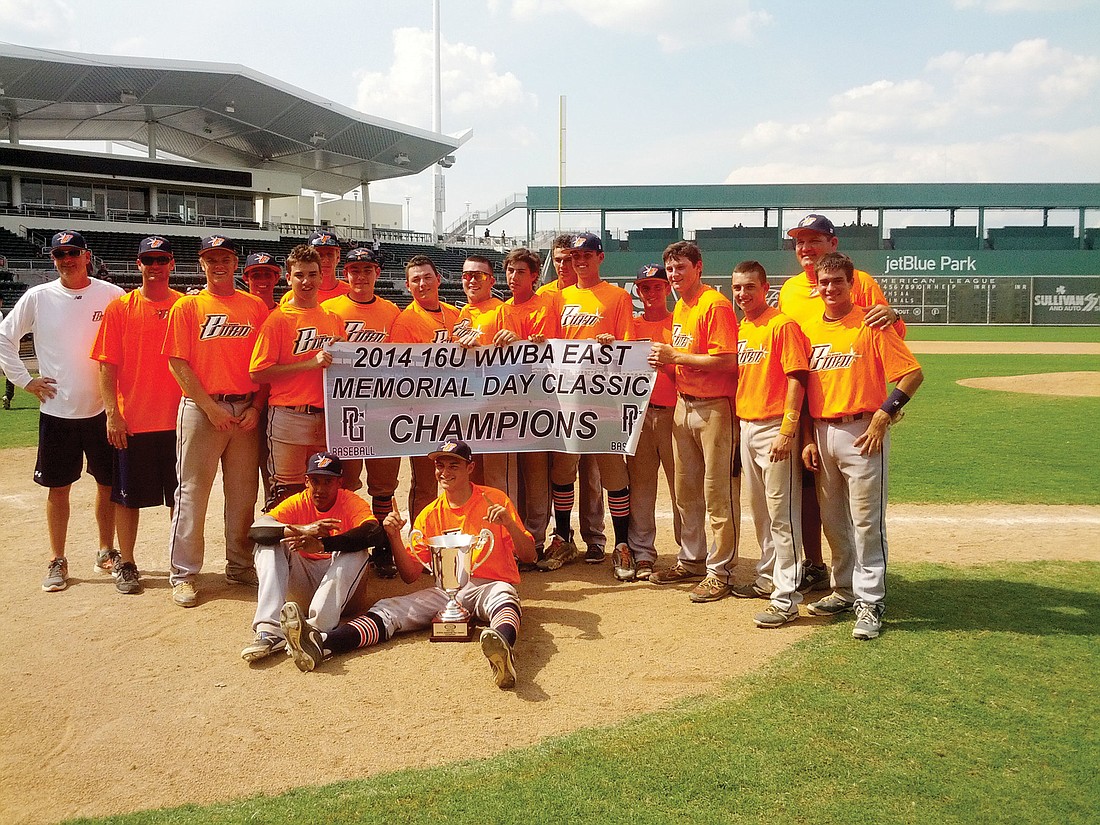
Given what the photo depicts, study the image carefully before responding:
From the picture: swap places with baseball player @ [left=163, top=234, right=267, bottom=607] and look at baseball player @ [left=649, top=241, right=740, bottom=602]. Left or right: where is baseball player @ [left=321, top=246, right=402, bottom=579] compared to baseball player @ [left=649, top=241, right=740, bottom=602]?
left

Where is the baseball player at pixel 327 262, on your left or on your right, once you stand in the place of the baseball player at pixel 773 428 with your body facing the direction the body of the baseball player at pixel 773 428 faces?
on your right

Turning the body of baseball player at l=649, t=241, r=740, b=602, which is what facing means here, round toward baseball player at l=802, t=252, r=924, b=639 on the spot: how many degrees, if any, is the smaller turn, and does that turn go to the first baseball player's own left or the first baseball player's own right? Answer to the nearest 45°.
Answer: approximately 90° to the first baseball player's own left

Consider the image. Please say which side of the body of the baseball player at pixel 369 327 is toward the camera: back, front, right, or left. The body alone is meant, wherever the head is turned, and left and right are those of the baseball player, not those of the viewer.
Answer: front

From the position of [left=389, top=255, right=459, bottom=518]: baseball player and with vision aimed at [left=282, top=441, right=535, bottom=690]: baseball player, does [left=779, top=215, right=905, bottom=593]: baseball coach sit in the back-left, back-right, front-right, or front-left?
front-left

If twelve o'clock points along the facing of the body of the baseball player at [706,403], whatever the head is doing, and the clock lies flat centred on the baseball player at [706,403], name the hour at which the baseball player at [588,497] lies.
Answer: the baseball player at [588,497] is roughly at 3 o'clock from the baseball player at [706,403].

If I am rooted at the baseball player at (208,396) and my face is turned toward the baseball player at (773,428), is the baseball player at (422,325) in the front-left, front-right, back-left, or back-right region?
front-left

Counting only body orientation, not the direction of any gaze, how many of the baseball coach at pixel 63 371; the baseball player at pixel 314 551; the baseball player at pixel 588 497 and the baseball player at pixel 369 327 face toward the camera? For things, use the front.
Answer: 4

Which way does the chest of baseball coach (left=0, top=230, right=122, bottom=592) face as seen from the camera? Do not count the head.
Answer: toward the camera

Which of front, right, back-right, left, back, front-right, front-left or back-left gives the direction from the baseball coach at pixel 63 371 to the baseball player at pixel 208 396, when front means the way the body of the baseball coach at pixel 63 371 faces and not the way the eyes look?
front-left

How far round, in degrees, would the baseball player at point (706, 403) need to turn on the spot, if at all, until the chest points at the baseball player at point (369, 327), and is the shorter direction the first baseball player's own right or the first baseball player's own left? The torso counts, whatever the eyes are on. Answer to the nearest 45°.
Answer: approximately 45° to the first baseball player's own right

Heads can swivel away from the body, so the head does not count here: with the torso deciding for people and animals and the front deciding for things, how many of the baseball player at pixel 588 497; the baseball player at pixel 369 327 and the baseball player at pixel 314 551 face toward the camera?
3

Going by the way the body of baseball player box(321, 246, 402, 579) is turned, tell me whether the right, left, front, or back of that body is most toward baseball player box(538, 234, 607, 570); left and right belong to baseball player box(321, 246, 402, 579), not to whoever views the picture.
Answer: left
